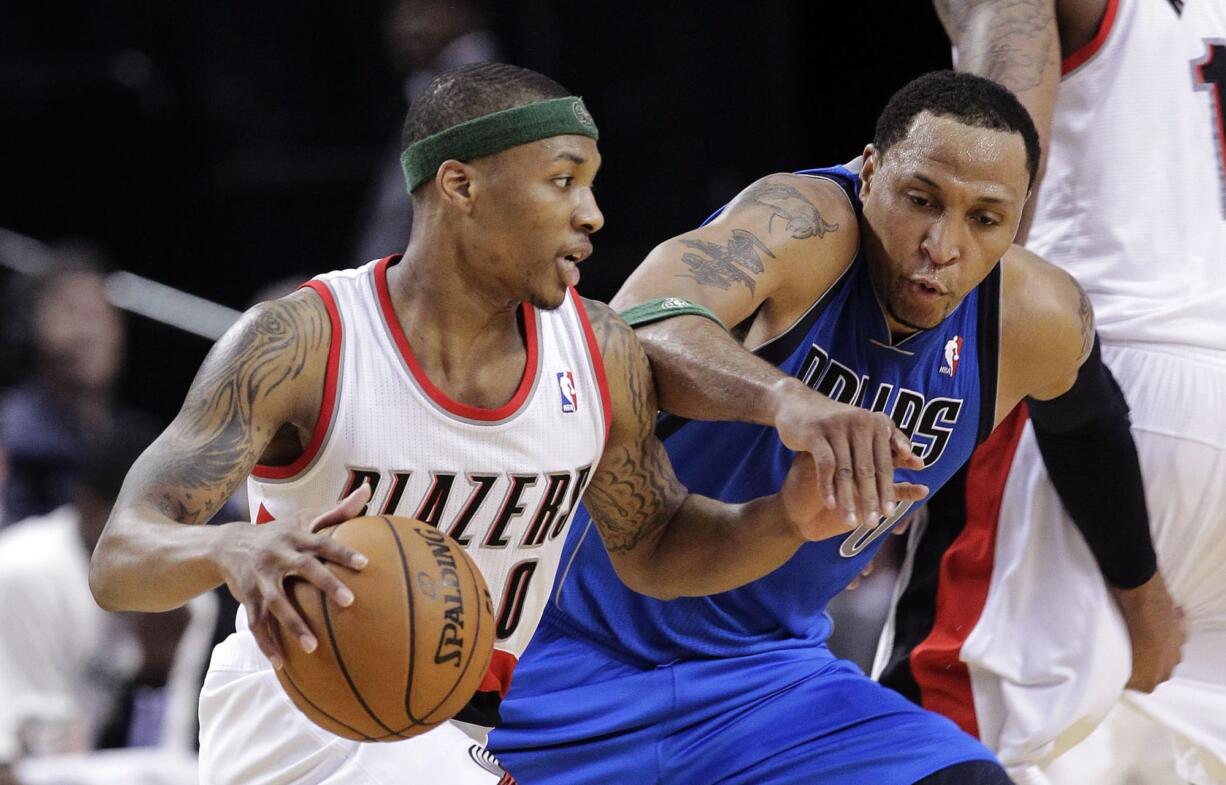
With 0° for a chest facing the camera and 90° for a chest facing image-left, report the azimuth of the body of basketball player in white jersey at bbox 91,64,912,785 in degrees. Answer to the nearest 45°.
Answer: approximately 315°

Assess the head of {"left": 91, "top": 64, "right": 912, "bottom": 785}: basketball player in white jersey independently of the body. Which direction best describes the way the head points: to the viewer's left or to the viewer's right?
to the viewer's right

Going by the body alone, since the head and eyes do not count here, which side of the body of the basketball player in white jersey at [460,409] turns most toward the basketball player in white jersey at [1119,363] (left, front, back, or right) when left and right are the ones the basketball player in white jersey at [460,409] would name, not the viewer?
left
